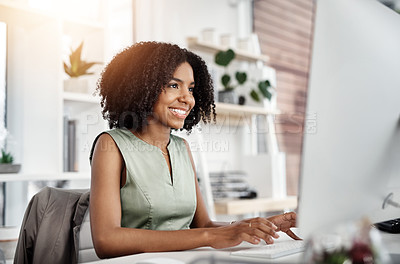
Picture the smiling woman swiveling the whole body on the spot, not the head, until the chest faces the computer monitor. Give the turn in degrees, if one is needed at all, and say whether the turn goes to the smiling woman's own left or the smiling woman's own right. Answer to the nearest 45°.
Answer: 0° — they already face it

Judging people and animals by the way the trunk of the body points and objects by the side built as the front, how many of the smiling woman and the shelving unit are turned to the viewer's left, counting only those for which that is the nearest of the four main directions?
0

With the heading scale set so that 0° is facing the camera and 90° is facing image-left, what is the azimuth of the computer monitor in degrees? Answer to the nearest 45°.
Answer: approximately 135°

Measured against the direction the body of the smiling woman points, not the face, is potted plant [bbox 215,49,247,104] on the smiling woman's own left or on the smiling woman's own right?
on the smiling woman's own left

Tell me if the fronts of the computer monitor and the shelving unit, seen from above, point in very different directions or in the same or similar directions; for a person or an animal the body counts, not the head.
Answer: very different directions

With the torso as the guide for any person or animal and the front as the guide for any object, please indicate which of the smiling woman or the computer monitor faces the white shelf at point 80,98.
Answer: the computer monitor

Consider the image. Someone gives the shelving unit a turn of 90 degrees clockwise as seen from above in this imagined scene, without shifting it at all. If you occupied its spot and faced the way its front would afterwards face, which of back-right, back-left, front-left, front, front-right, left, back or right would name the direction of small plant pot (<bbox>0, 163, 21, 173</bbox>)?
front

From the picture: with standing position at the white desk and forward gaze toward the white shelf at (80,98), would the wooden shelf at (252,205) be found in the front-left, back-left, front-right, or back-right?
front-right

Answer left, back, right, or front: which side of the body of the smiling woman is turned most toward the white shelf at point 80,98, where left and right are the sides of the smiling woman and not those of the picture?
back

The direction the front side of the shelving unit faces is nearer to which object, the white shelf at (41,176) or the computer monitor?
the computer monitor

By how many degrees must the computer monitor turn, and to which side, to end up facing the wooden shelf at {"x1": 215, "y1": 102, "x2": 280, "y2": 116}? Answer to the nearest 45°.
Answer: approximately 45° to its right

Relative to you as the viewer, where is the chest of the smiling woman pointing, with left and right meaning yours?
facing the viewer and to the right of the viewer

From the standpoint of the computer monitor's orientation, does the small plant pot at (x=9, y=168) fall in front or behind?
in front

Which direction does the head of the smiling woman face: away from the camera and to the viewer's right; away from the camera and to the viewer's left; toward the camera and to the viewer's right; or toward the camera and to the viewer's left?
toward the camera and to the viewer's right

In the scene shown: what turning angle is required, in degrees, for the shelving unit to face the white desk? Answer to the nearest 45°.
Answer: approximately 45° to its right

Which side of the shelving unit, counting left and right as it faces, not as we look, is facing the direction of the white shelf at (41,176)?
right

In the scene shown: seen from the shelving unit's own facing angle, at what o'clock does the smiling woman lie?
The smiling woman is roughly at 2 o'clock from the shelving unit.

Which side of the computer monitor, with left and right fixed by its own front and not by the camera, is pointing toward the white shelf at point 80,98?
front
